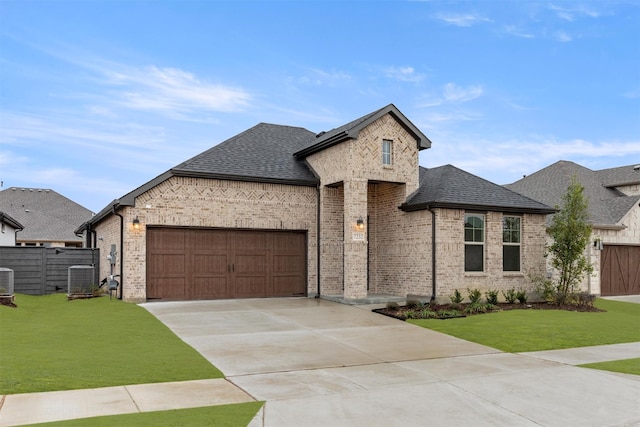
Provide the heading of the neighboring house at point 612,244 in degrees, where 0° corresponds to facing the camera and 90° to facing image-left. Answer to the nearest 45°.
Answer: approximately 0°

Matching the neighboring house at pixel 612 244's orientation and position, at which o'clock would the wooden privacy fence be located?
The wooden privacy fence is roughly at 2 o'clock from the neighboring house.
